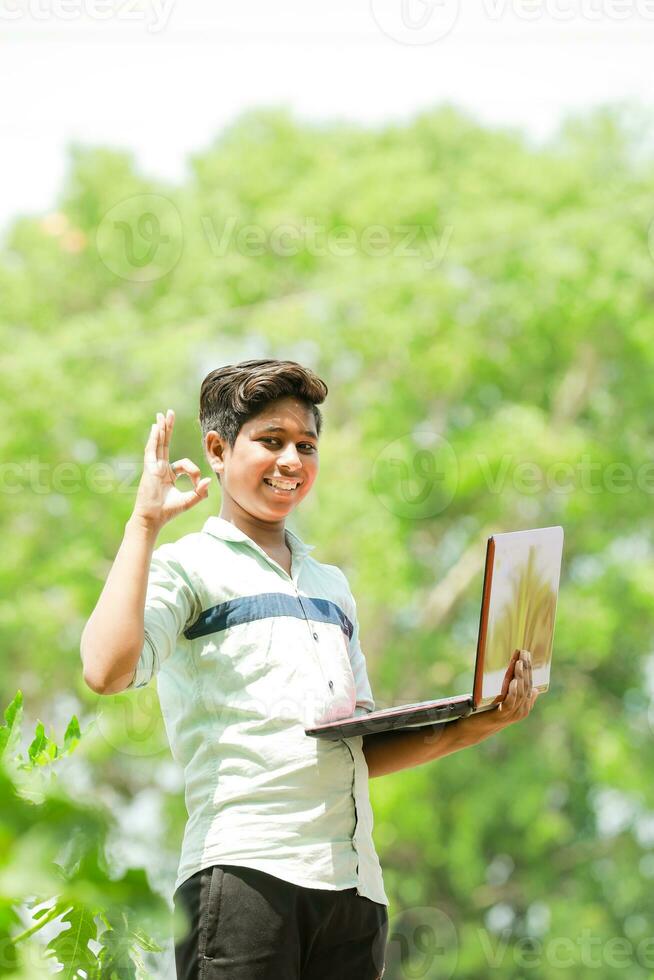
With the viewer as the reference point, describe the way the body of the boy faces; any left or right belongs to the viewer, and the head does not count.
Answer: facing the viewer and to the right of the viewer
